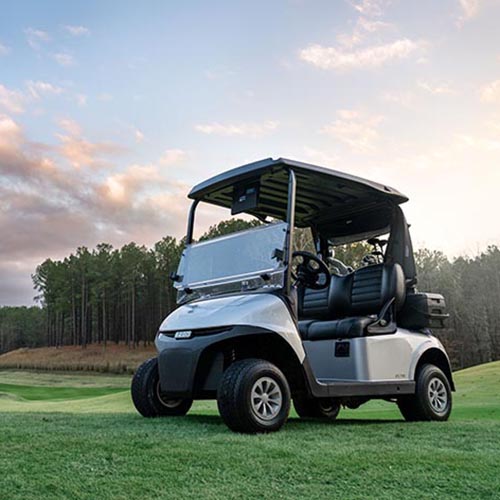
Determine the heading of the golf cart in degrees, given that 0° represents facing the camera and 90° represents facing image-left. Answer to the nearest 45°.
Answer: approximately 45°
